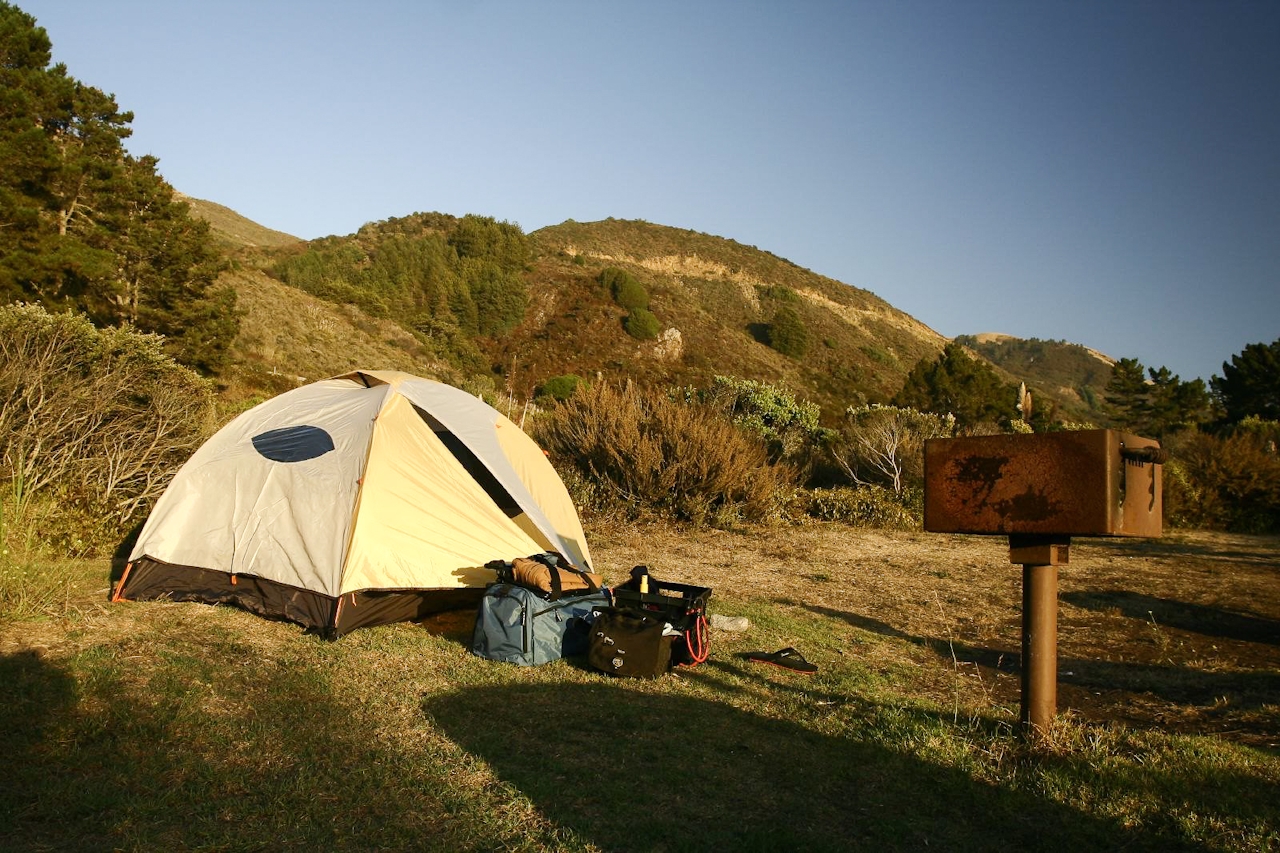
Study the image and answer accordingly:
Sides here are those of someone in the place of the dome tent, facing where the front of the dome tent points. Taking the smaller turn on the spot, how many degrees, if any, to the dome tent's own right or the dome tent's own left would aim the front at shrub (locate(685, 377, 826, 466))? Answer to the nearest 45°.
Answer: approximately 90° to the dome tent's own left

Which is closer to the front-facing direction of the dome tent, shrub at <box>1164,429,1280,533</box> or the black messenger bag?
the black messenger bag

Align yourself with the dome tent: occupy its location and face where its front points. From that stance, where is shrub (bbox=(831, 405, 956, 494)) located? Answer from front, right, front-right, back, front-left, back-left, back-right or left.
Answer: left

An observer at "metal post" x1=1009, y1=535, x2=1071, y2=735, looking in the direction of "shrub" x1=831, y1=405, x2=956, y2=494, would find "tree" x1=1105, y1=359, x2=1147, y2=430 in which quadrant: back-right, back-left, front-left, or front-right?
front-right

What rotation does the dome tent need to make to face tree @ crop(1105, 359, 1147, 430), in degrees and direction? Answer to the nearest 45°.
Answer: approximately 90° to its left

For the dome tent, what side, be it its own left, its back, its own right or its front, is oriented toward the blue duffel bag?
front

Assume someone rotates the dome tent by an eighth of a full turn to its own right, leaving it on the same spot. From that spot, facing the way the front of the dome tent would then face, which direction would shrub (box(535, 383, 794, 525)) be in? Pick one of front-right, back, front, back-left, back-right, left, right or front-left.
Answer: back-left

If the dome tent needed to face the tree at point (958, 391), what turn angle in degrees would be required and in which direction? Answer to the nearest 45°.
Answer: approximately 90° to its left

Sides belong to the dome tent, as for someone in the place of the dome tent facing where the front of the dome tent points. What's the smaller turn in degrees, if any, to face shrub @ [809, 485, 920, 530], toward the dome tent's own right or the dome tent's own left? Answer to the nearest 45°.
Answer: approximately 90° to the dome tent's own left

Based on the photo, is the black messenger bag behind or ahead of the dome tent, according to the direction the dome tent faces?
ahead

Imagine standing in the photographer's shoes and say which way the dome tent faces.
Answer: facing the viewer and to the right of the viewer

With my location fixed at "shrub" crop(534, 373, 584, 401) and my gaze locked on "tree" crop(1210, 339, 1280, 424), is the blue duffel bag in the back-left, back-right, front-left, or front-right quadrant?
front-right

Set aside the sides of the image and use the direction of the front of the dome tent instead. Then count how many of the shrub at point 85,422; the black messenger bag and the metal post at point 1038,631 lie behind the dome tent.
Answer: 1

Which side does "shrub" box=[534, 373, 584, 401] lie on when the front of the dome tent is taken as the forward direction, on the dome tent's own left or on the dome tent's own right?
on the dome tent's own left

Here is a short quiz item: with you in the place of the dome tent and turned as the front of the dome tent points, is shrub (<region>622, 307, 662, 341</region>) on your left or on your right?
on your left

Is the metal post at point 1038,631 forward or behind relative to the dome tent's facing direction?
forward

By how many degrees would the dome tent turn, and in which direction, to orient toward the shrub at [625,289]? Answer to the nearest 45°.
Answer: approximately 135° to its left

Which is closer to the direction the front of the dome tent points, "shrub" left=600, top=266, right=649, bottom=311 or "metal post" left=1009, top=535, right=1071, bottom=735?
the metal post
